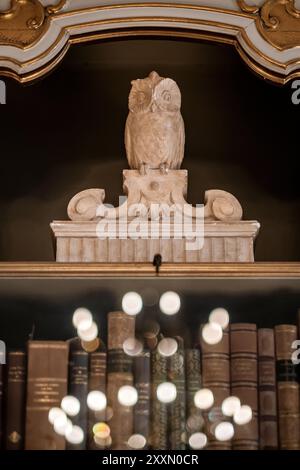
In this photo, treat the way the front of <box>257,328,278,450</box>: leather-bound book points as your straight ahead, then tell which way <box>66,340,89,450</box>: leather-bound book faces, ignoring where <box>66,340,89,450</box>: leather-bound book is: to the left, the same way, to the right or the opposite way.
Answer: the same way

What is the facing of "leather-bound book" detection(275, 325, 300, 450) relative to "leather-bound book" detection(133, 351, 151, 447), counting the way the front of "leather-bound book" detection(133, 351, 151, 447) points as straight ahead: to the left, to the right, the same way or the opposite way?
the same way

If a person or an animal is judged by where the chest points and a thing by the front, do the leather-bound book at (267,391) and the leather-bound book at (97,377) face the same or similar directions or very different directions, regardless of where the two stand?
same or similar directions

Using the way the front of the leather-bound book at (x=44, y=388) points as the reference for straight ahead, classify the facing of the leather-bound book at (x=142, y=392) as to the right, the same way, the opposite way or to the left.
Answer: the same way

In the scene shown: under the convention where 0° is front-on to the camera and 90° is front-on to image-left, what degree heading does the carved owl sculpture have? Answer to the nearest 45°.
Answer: approximately 0°

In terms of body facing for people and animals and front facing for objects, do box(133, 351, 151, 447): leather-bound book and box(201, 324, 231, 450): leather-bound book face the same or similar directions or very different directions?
same or similar directions
